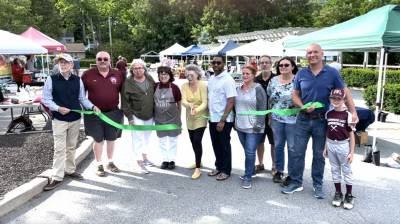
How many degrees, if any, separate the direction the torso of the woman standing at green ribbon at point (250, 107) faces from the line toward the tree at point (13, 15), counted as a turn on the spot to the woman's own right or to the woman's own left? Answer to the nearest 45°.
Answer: approximately 90° to the woman's own right

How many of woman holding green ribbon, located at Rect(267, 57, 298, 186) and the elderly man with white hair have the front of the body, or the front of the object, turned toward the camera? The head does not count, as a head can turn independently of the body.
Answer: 2

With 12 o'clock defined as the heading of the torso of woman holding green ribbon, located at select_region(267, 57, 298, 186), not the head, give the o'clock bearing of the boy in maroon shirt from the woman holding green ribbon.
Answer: The boy in maroon shirt is roughly at 10 o'clock from the woman holding green ribbon.

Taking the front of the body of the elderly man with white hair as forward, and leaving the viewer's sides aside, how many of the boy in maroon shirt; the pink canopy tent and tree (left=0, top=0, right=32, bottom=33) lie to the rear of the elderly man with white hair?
2

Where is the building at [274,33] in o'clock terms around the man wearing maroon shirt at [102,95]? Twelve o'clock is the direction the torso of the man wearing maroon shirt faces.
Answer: The building is roughly at 7 o'clock from the man wearing maroon shirt.

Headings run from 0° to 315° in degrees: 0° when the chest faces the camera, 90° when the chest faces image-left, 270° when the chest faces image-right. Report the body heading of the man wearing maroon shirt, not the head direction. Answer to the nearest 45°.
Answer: approximately 0°

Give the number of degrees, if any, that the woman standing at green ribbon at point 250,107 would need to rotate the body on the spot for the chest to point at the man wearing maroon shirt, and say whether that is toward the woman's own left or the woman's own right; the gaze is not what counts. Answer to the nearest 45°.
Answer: approximately 45° to the woman's own right

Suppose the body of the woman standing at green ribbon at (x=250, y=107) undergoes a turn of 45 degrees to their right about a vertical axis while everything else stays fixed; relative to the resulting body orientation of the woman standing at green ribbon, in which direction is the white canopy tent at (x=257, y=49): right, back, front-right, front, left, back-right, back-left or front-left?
right

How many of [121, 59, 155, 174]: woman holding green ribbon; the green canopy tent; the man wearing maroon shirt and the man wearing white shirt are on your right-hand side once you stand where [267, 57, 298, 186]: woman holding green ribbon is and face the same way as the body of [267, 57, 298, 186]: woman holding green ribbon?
3
